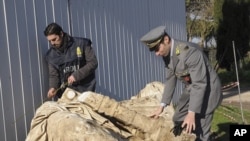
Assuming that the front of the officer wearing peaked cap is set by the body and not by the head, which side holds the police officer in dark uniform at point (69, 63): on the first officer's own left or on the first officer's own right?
on the first officer's own right

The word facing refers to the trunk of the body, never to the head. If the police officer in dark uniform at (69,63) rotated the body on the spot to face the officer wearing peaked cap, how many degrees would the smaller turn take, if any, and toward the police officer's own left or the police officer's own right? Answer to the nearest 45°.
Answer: approximately 90° to the police officer's own left

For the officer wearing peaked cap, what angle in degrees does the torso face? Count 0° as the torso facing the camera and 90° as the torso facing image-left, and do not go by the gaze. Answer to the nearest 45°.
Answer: approximately 45°
